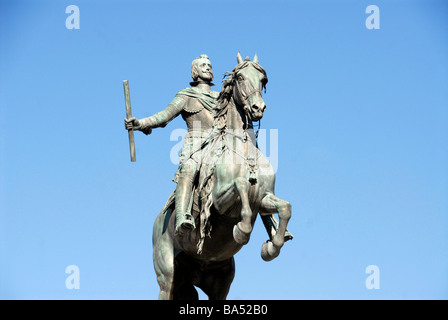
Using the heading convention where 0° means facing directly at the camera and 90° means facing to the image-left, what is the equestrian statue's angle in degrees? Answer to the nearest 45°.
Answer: approximately 315°
